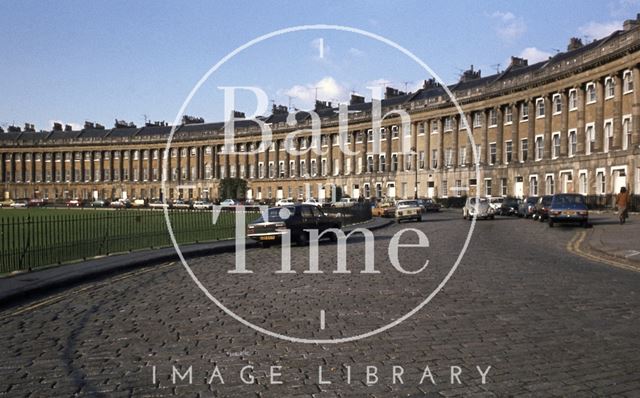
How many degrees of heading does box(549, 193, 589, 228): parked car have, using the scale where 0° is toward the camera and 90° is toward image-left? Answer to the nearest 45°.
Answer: approximately 180°

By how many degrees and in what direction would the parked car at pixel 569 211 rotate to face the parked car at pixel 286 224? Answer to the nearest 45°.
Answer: approximately 135° to its left

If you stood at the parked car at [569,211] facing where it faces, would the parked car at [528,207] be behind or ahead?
ahead

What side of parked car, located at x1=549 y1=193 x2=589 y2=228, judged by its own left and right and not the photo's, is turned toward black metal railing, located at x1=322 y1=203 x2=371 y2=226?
left

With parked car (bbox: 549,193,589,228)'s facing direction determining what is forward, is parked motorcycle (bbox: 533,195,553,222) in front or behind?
in front
